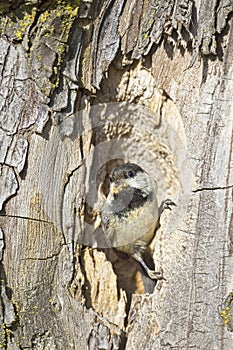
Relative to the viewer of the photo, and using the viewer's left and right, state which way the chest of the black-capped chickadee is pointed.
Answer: facing the viewer and to the left of the viewer
